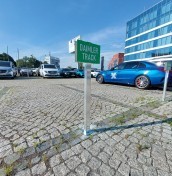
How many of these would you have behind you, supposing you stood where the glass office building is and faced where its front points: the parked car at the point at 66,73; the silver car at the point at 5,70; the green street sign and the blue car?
0

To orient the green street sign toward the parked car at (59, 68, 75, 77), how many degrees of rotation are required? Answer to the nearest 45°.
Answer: approximately 135° to its left

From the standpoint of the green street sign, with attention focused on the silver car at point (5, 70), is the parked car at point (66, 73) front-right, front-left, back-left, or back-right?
front-right

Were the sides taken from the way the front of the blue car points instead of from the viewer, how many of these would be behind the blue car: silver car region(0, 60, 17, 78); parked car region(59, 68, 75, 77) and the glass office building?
0

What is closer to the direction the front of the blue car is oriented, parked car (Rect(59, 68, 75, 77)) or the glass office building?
the parked car

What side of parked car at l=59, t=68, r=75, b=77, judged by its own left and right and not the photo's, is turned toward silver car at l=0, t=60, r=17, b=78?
right

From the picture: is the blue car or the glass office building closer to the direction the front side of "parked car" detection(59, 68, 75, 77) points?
the blue car

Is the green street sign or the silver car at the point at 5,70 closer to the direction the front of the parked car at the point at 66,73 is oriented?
the green street sign

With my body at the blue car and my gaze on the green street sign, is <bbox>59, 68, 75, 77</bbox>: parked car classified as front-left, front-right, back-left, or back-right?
back-right

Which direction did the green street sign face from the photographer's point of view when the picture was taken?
facing the viewer and to the right of the viewer

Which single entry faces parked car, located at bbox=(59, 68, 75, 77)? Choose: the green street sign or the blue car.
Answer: the blue car

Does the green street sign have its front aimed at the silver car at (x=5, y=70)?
no

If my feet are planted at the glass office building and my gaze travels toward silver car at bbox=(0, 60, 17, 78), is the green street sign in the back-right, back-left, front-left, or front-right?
front-left

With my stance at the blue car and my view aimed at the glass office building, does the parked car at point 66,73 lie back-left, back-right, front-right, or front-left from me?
front-left

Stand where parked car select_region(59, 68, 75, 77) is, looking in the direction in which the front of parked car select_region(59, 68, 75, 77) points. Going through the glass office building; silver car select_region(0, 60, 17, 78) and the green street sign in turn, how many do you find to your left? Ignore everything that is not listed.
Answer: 1

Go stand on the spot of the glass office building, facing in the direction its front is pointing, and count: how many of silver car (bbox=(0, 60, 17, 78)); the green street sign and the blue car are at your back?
0

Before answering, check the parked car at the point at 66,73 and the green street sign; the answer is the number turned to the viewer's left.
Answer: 0

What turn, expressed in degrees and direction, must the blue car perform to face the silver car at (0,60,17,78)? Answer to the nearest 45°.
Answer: approximately 45° to its left

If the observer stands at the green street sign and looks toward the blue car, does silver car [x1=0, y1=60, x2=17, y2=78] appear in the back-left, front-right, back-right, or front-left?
front-left

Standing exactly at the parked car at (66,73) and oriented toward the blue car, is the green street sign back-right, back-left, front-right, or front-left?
front-right
